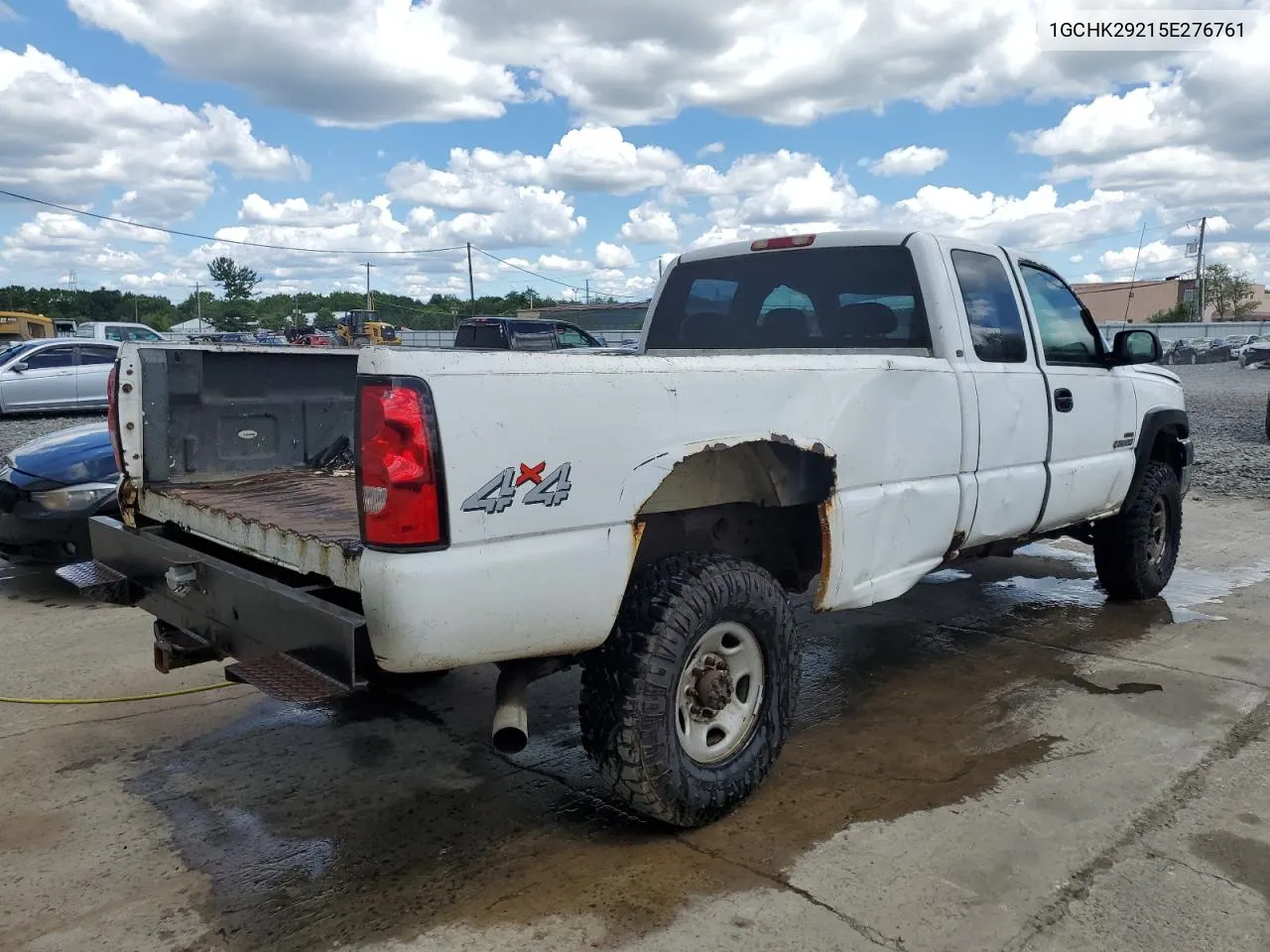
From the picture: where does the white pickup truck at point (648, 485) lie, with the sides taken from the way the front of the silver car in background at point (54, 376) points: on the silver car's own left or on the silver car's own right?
on the silver car's own left

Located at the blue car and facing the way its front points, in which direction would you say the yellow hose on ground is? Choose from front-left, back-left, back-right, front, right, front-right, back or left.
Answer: front-left

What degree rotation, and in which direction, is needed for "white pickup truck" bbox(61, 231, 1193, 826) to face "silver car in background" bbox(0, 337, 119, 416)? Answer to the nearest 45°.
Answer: approximately 90° to its left

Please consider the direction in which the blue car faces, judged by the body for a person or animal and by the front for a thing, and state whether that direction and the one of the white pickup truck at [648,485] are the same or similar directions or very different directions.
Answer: very different directions

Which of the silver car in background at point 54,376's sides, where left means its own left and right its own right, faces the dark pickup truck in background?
back

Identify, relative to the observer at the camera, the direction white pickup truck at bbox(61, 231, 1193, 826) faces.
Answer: facing away from the viewer and to the right of the viewer

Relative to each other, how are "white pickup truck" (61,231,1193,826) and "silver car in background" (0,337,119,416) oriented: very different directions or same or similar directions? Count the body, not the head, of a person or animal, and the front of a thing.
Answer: very different directions

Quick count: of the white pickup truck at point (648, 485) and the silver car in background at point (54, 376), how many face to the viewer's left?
1

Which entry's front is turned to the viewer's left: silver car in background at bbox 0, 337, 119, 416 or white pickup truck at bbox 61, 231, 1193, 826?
the silver car in background

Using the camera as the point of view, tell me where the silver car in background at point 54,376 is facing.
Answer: facing to the left of the viewer
